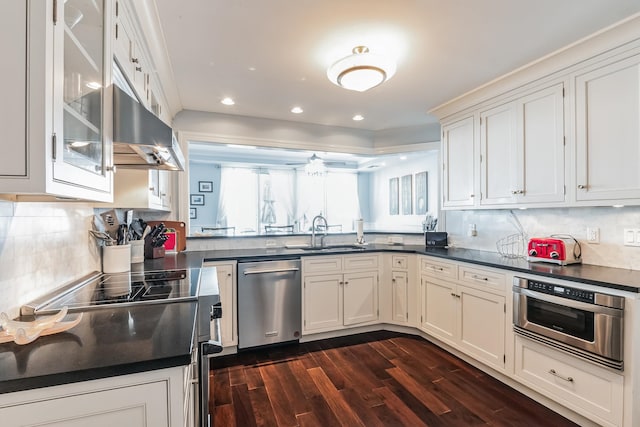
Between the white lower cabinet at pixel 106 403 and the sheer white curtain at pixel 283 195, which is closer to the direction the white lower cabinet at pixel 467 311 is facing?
the white lower cabinet

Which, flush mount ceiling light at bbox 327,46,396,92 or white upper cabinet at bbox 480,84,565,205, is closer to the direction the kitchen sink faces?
the flush mount ceiling light

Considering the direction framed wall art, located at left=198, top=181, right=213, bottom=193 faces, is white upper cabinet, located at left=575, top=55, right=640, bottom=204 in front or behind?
in front

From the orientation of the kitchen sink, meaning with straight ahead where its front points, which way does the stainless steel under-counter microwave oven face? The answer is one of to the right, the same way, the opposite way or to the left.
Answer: to the right

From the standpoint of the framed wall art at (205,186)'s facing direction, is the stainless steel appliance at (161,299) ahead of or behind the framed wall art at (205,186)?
ahead

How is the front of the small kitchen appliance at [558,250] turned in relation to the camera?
facing the viewer and to the left of the viewer

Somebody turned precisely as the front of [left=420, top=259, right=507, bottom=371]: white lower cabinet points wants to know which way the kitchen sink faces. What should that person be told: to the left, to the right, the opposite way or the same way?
to the left

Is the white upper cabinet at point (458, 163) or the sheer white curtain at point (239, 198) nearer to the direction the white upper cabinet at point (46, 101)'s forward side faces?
the white upper cabinet

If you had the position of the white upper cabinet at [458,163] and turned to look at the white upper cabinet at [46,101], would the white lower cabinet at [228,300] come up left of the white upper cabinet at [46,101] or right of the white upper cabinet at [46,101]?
right

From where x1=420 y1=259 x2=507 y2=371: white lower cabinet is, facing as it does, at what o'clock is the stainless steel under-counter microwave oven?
The stainless steel under-counter microwave oven is roughly at 9 o'clock from the white lower cabinet.

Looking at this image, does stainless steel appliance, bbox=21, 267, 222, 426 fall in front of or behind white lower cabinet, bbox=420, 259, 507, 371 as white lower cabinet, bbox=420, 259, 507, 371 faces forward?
in front

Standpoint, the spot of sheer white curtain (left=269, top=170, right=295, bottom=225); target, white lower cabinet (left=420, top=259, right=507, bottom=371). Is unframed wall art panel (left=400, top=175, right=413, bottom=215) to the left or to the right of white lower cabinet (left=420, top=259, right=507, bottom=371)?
left

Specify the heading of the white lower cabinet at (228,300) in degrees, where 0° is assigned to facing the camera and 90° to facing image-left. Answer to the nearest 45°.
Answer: approximately 0°

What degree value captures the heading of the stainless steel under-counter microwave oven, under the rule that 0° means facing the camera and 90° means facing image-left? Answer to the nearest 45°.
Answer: approximately 45°

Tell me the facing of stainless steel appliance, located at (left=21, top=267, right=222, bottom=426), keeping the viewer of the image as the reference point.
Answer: facing to the right of the viewer
